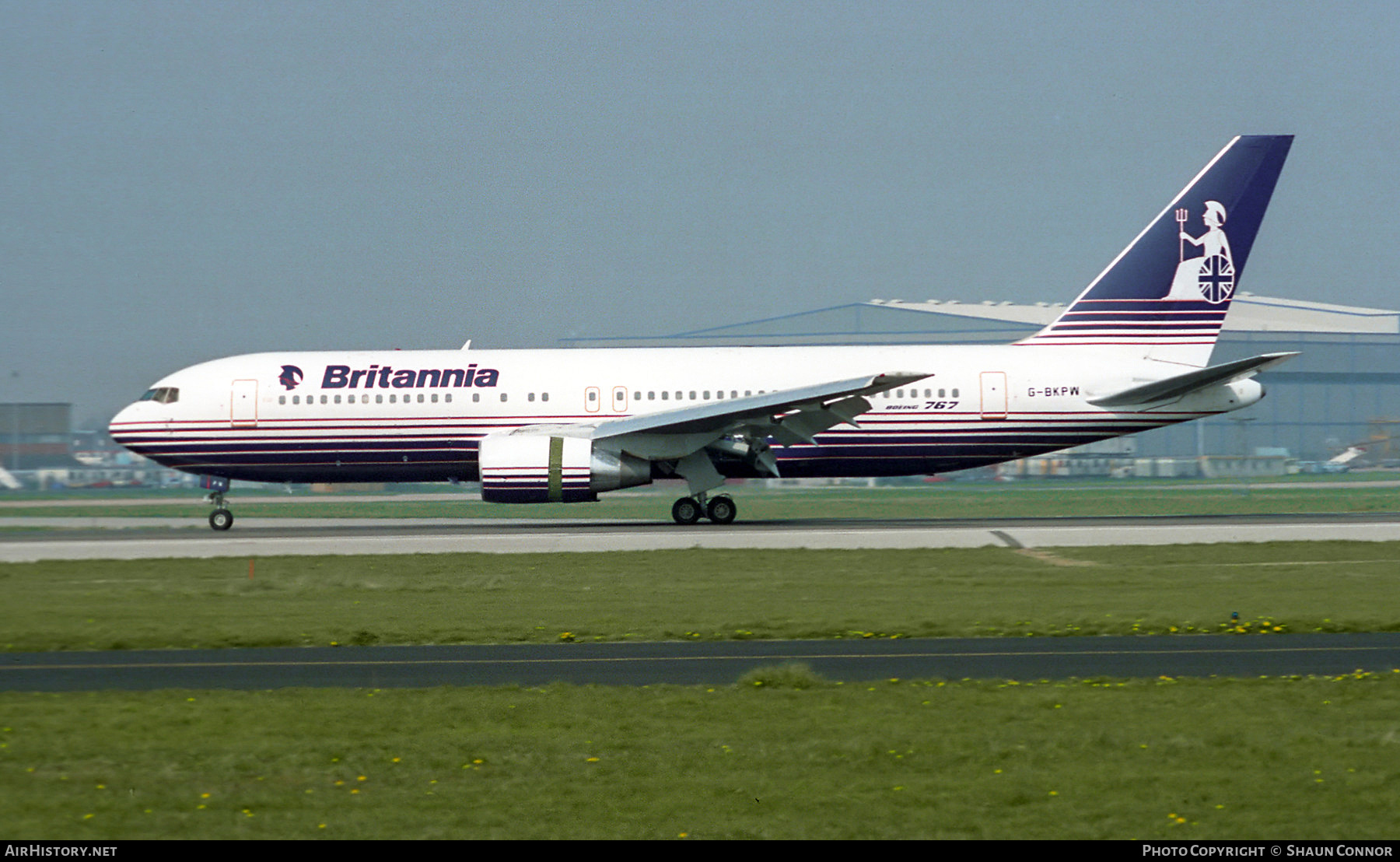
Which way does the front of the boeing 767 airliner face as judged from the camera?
facing to the left of the viewer
